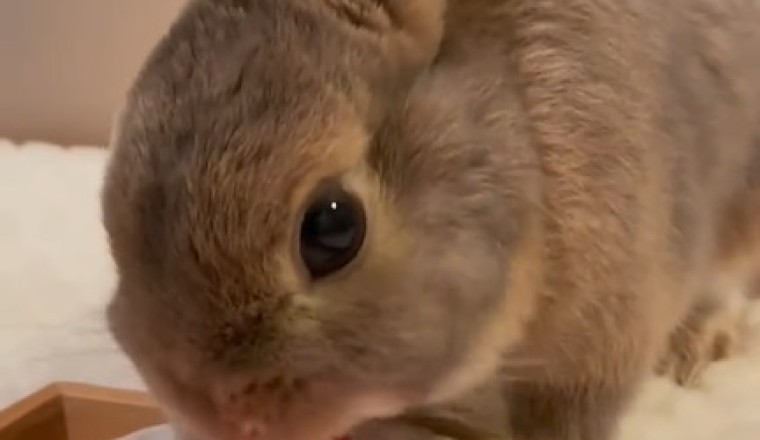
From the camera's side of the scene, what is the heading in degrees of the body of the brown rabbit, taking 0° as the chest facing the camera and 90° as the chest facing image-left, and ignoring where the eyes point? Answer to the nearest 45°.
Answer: approximately 45°
